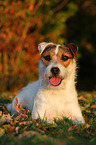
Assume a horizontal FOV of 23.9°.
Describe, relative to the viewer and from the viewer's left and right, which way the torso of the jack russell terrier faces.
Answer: facing the viewer and to the right of the viewer
